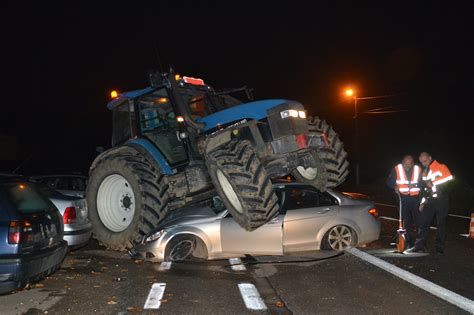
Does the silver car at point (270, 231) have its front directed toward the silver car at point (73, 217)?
yes

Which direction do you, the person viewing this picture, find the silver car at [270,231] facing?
facing to the left of the viewer

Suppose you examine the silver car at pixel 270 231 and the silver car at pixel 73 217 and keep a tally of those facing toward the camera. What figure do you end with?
0

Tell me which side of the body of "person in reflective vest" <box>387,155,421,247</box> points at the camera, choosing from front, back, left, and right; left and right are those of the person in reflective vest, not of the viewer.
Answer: front

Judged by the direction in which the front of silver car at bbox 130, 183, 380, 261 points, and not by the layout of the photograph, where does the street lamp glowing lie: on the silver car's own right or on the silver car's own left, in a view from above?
on the silver car's own right

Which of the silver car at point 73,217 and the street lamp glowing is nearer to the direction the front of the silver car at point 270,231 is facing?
the silver car

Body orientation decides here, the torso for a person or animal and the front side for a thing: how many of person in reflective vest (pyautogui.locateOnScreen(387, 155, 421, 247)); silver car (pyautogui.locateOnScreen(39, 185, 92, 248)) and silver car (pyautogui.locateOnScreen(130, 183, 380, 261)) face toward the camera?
1

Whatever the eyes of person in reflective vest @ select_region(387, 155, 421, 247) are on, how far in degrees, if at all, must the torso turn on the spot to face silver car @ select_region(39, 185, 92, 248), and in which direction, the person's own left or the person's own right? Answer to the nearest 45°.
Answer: approximately 45° to the person's own right

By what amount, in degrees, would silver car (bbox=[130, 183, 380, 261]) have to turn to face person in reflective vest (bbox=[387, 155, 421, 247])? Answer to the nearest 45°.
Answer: approximately 135° to its right

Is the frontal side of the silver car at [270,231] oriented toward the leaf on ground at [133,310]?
no

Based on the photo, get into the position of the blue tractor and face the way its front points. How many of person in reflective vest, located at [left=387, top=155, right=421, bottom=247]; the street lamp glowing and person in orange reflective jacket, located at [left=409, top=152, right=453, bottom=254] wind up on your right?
0

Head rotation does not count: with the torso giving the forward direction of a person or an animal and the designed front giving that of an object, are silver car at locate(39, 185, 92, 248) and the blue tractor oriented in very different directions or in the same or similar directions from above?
very different directions

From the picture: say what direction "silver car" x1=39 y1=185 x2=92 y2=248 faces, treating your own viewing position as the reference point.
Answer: facing away from the viewer and to the left of the viewer

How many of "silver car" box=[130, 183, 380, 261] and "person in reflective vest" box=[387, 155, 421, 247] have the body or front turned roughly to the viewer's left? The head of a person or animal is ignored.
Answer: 1

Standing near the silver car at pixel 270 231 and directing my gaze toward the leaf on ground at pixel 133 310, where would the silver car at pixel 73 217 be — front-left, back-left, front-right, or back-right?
front-right

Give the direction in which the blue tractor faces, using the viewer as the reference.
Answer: facing the viewer and to the right of the viewer
